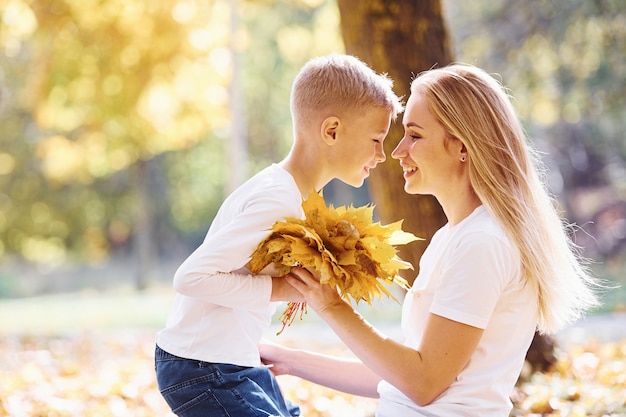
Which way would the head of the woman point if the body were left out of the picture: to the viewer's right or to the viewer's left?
to the viewer's left

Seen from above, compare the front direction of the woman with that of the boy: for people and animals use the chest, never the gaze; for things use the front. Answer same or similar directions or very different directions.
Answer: very different directions

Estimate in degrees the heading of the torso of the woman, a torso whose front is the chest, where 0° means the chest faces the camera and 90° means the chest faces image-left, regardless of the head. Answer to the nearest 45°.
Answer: approximately 90°

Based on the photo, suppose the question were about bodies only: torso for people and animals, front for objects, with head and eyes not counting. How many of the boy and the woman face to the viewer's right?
1

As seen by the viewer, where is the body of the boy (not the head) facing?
to the viewer's right

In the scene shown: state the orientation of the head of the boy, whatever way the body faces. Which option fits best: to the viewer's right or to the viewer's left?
to the viewer's right

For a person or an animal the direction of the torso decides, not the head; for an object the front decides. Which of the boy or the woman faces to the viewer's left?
the woman
